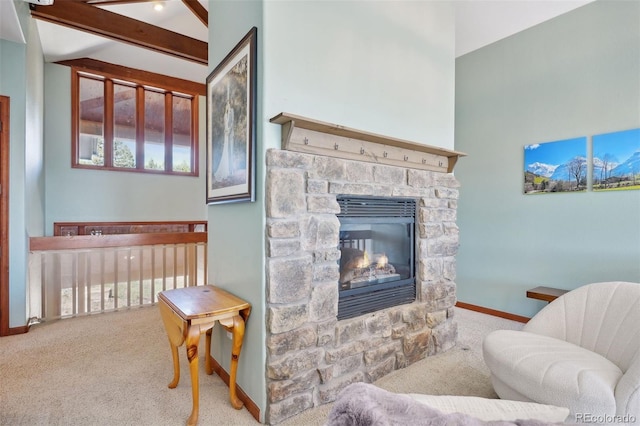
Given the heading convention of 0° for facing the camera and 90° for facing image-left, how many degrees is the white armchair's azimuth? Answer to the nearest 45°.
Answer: approximately 45°

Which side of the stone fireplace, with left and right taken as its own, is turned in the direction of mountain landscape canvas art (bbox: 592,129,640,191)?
left

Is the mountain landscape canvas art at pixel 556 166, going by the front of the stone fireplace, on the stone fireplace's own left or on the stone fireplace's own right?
on the stone fireplace's own left

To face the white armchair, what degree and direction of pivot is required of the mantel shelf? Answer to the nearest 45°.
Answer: approximately 45° to its left

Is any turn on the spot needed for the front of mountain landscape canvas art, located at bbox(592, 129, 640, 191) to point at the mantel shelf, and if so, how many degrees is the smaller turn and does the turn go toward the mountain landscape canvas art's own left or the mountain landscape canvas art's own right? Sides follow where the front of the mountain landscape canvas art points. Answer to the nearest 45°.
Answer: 0° — it already faces it

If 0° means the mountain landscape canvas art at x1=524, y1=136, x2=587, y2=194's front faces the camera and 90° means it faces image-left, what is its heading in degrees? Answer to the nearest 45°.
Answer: approximately 45°
